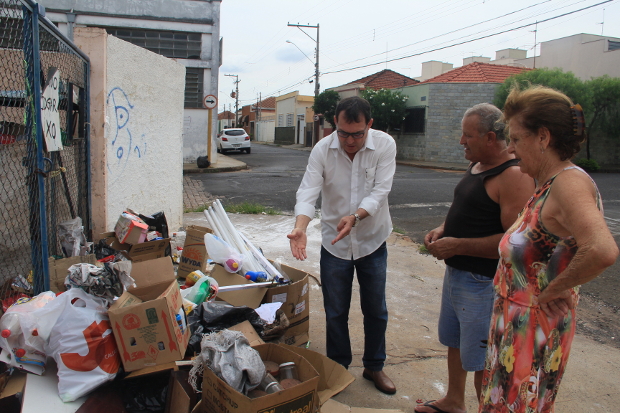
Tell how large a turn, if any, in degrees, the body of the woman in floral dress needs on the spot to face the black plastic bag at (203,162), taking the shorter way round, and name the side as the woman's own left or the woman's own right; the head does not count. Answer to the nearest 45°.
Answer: approximately 45° to the woman's own right

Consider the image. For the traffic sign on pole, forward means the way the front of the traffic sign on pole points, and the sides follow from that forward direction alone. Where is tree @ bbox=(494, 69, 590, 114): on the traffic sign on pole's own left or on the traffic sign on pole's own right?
on the traffic sign on pole's own left

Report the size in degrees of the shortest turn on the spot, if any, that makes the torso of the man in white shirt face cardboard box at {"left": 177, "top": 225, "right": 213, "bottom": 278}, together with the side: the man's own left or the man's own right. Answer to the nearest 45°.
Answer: approximately 135° to the man's own right

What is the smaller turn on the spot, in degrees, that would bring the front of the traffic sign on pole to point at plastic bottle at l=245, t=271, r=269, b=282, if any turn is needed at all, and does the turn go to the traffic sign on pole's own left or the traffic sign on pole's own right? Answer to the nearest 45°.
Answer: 0° — it already faces it

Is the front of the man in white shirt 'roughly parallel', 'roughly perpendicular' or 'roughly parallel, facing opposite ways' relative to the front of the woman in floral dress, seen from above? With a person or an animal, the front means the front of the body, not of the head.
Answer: roughly perpendicular

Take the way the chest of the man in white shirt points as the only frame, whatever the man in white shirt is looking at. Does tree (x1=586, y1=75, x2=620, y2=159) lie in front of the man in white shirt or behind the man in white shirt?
behind

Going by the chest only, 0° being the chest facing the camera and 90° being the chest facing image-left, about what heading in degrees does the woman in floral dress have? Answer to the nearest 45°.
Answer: approximately 90°

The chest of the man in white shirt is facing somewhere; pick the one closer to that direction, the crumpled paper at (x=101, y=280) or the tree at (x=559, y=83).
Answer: the crumpled paper
